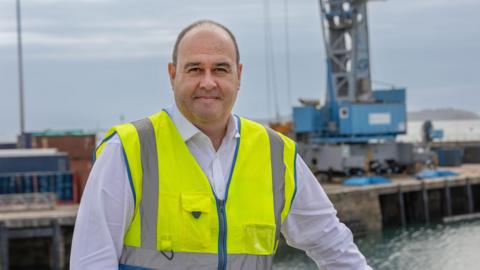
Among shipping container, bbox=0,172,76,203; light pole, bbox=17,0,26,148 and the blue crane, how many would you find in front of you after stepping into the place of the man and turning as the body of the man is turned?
0

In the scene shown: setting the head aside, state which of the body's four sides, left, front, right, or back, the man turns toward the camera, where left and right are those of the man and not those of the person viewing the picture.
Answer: front

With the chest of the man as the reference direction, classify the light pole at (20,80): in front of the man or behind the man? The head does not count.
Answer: behind

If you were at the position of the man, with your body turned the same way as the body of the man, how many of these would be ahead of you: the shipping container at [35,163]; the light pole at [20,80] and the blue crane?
0

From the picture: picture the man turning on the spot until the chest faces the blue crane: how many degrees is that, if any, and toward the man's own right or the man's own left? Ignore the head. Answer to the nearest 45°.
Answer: approximately 180°

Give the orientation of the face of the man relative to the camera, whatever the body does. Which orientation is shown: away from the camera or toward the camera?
toward the camera

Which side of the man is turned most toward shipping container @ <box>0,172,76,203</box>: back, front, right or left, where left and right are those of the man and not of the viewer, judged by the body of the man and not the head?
back
